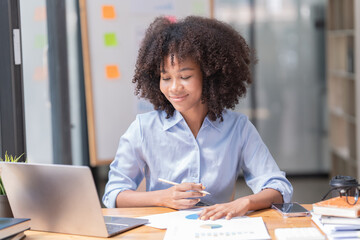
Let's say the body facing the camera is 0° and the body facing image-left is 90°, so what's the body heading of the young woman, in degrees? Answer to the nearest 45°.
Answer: approximately 0°

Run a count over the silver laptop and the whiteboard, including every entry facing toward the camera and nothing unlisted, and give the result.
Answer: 1

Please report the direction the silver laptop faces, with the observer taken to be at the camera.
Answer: facing away from the viewer and to the right of the viewer

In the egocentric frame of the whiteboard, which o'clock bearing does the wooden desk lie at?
The wooden desk is roughly at 12 o'clock from the whiteboard.

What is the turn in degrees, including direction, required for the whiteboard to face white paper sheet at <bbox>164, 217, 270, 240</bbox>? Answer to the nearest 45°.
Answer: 0° — it already faces it

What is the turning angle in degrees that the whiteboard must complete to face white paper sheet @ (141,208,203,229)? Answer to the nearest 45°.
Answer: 0° — it already faces it

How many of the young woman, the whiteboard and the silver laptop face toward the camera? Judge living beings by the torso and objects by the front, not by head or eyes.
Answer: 2

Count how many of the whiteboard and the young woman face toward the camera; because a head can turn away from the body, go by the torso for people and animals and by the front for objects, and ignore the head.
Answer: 2

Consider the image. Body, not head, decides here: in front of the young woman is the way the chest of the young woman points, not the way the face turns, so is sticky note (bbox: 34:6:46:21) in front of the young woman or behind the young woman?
behind
